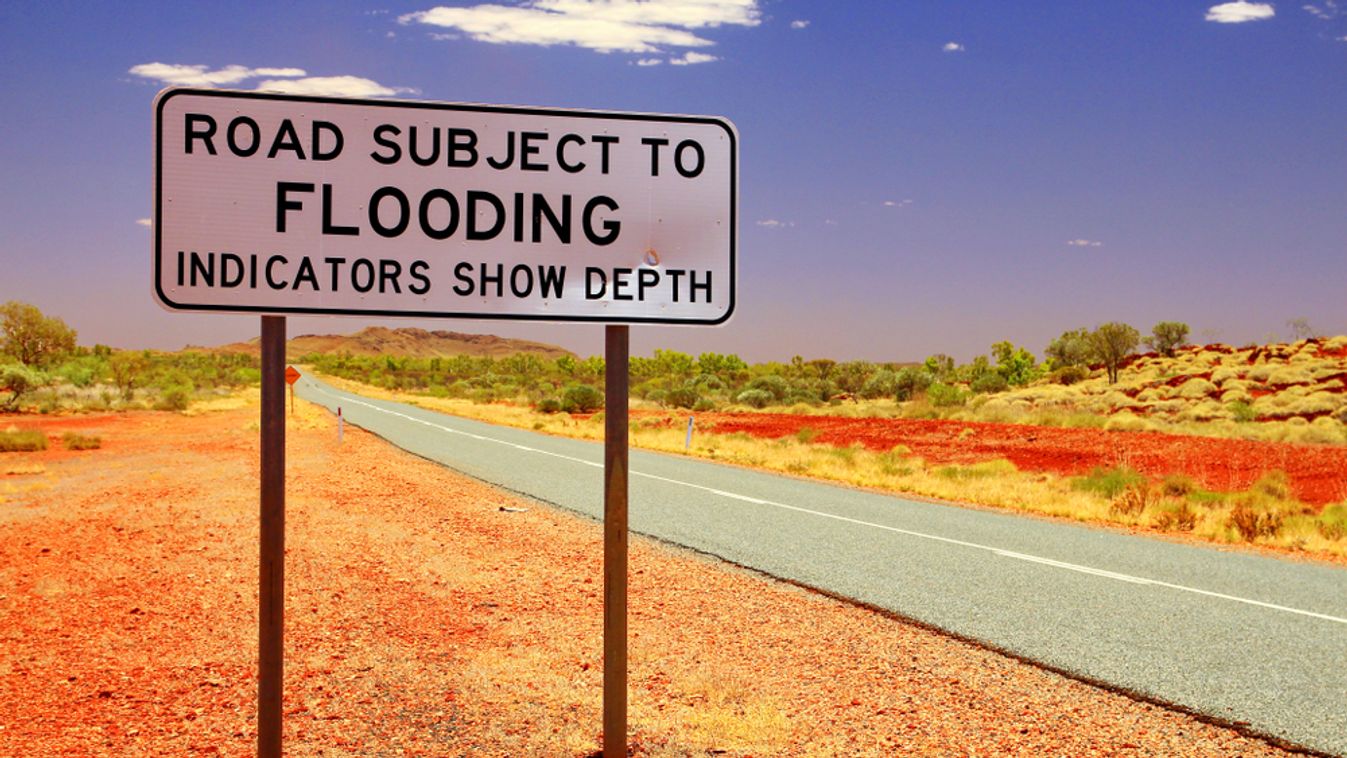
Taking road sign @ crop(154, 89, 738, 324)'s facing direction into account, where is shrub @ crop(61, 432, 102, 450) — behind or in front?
behind

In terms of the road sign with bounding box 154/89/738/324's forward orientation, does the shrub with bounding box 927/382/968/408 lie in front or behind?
behind

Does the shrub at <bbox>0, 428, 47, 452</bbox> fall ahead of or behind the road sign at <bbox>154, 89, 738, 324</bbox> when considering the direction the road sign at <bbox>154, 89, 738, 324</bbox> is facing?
behind

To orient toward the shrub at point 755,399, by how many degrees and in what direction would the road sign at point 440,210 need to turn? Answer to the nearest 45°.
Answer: approximately 180°

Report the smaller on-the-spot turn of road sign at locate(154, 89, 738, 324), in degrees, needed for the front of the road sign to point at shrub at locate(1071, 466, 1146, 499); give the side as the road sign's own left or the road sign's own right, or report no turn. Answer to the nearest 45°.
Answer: approximately 135° to the road sign's own left

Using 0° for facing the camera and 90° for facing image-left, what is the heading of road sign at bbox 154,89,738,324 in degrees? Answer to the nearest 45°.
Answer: approximately 0°

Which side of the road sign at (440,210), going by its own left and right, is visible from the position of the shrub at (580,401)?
back
